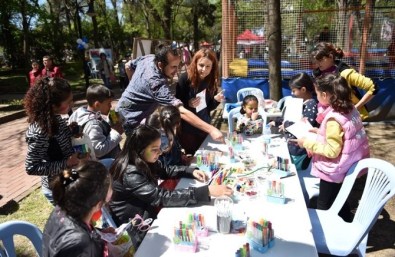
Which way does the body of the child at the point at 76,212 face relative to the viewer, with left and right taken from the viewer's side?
facing away from the viewer and to the right of the viewer

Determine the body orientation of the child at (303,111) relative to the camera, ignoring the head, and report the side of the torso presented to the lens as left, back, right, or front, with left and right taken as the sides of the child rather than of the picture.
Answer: left

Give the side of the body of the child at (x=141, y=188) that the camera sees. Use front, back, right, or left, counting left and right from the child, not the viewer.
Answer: right

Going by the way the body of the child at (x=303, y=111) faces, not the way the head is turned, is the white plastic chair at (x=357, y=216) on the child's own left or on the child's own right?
on the child's own left

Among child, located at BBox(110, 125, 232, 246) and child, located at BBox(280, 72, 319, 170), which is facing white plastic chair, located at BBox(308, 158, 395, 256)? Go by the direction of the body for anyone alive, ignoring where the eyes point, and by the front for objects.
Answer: child, located at BBox(110, 125, 232, 246)

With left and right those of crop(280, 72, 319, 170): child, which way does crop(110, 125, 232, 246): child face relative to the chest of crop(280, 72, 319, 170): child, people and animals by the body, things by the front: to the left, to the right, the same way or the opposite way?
the opposite way

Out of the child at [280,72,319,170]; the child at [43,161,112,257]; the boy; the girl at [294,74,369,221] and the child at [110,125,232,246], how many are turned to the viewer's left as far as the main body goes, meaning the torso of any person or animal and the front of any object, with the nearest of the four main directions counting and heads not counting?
2

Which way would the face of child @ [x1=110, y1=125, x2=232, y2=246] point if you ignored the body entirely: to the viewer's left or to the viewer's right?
to the viewer's right

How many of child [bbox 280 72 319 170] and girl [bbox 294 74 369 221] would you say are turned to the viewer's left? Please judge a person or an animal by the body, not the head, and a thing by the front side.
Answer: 2

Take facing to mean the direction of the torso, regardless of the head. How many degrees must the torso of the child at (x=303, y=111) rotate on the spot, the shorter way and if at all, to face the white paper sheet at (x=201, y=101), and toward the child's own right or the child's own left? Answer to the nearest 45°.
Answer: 0° — they already face it

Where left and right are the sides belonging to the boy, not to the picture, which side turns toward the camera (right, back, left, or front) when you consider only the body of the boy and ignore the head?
right

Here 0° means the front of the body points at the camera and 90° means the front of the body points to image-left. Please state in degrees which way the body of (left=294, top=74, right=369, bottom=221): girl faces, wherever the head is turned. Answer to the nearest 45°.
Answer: approximately 90°

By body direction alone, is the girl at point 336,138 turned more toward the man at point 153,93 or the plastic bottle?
the man

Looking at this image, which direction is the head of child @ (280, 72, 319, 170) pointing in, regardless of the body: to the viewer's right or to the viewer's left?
to the viewer's left

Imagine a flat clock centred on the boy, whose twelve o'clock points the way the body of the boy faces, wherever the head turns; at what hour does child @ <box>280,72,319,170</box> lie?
The child is roughly at 12 o'clock from the boy.

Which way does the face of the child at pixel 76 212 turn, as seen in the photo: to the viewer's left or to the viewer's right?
to the viewer's right

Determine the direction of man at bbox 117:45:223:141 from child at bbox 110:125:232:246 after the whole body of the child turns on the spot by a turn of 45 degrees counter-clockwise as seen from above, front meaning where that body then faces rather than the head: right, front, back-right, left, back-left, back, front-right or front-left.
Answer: front-left
